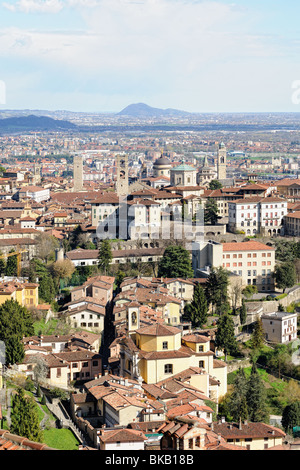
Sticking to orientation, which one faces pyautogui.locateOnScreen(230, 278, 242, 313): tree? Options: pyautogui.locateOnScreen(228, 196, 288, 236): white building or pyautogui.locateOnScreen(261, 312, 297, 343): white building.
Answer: pyautogui.locateOnScreen(228, 196, 288, 236): white building

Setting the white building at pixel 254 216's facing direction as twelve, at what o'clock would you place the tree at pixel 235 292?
The tree is roughly at 12 o'clock from the white building.

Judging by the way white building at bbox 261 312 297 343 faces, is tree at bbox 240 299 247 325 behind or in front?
behind

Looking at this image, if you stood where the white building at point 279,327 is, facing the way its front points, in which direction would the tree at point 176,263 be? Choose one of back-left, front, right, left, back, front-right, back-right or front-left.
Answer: back

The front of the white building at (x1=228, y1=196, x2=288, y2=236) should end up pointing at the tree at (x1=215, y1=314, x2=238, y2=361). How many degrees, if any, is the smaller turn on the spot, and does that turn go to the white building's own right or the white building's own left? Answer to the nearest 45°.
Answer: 0° — it already faces it

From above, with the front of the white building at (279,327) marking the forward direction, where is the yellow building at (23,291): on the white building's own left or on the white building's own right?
on the white building's own right

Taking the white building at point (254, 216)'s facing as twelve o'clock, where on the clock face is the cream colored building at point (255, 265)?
The cream colored building is roughly at 12 o'clock from the white building.

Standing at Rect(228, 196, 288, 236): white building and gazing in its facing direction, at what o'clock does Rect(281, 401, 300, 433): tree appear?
The tree is roughly at 12 o'clock from the white building.

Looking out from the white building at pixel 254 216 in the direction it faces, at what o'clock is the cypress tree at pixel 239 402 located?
The cypress tree is roughly at 12 o'clock from the white building.

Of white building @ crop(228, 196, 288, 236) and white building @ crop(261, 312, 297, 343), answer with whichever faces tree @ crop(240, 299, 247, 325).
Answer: white building @ crop(228, 196, 288, 236)

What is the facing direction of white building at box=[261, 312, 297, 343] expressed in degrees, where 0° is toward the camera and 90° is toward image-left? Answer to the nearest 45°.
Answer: approximately 315°

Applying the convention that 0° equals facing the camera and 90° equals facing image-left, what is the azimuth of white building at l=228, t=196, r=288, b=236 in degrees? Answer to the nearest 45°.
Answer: approximately 0°

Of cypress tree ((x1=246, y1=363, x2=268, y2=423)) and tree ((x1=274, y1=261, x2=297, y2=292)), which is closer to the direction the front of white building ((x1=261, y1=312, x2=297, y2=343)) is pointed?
the cypress tree

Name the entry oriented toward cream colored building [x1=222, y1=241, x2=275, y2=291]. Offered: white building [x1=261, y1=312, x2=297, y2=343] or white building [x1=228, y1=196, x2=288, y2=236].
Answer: white building [x1=228, y1=196, x2=288, y2=236]

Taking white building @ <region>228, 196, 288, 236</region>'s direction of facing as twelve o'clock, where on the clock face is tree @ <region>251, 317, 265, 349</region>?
The tree is roughly at 12 o'clock from the white building.

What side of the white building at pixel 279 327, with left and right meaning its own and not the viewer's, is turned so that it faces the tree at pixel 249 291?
back
